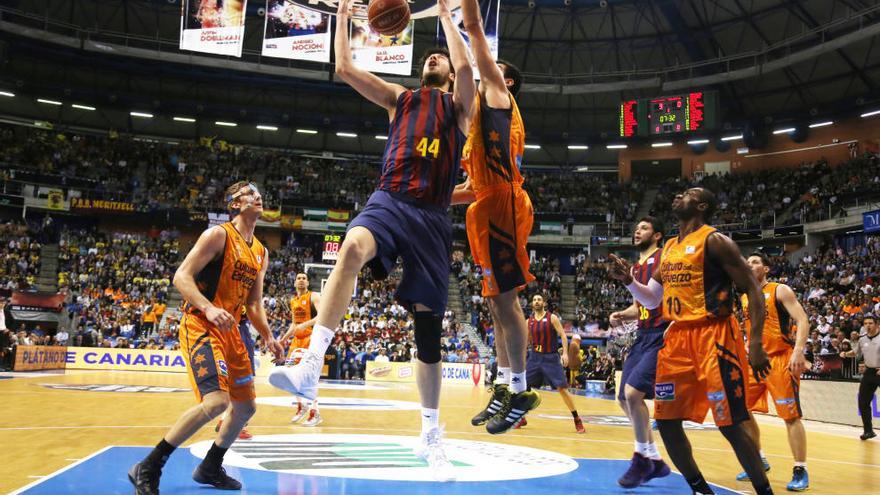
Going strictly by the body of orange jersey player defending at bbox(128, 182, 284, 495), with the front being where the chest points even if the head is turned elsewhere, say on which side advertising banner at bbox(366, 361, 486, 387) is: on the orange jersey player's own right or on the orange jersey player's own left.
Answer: on the orange jersey player's own left

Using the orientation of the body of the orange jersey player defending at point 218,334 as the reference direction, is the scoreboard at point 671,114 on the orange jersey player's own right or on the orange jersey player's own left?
on the orange jersey player's own left

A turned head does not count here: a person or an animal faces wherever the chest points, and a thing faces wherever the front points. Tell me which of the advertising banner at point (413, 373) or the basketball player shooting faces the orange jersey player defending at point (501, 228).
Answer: the advertising banner

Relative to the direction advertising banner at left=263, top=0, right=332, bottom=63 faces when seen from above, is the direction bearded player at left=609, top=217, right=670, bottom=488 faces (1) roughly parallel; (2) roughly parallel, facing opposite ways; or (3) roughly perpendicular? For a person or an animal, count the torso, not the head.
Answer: roughly perpendicular

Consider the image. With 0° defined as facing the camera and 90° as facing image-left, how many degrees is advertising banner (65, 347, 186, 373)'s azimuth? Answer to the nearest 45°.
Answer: approximately 0°

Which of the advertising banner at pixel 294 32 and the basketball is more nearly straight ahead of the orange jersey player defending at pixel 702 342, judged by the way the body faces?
the basketball

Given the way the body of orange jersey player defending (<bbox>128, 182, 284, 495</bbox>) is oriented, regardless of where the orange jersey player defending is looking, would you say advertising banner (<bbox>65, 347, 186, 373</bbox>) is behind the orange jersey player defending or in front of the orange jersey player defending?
behind

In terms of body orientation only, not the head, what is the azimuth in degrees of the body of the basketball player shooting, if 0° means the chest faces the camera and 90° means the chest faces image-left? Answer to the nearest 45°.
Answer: approximately 0°
